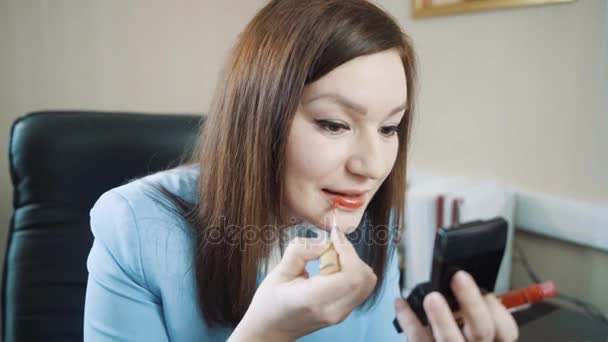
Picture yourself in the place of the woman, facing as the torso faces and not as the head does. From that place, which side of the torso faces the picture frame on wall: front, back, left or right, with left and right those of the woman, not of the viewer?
left

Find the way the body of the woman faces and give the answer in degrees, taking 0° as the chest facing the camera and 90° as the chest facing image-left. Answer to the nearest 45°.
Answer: approximately 315°

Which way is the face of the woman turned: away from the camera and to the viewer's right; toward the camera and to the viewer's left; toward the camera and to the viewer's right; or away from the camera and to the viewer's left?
toward the camera and to the viewer's right
